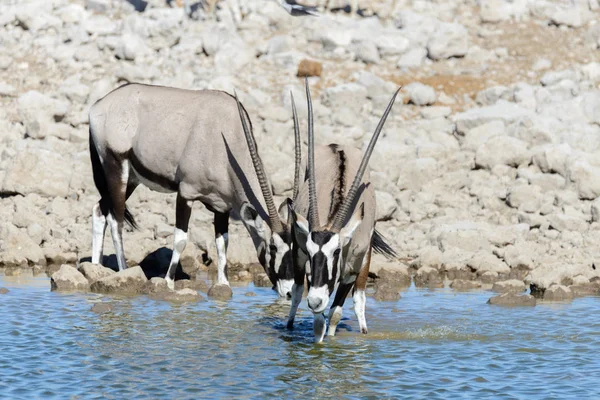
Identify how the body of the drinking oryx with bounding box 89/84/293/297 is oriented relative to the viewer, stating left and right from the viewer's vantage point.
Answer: facing the viewer and to the right of the viewer

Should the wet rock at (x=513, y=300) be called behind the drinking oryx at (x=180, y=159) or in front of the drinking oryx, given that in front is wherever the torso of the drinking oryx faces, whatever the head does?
in front

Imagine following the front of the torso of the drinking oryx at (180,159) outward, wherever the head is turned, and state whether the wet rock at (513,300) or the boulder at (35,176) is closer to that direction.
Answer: the wet rock

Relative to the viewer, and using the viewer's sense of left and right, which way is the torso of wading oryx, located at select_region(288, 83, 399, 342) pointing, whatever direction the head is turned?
facing the viewer

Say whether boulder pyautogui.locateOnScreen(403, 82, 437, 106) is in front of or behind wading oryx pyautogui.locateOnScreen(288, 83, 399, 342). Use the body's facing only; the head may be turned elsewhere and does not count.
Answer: behind

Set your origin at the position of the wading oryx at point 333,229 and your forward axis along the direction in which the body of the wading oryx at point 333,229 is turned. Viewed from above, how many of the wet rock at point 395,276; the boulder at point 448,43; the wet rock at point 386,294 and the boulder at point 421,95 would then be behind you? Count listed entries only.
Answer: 4

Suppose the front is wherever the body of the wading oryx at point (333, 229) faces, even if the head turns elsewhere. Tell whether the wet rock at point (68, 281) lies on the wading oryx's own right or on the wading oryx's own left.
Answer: on the wading oryx's own right

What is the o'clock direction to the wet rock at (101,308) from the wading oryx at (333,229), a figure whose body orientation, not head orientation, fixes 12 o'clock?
The wet rock is roughly at 4 o'clock from the wading oryx.

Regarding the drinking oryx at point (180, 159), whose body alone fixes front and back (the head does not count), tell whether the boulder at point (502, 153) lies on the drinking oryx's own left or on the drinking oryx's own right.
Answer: on the drinking oryx's own left

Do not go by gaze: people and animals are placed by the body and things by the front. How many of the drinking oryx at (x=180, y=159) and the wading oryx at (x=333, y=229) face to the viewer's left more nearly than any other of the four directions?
0

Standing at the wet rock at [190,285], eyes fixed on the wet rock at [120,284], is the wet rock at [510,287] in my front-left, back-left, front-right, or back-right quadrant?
back-left
